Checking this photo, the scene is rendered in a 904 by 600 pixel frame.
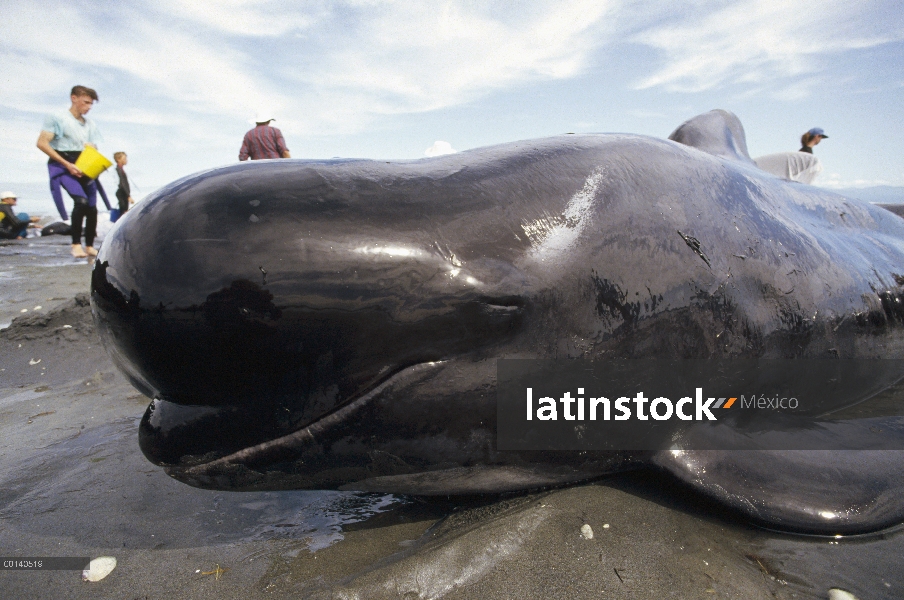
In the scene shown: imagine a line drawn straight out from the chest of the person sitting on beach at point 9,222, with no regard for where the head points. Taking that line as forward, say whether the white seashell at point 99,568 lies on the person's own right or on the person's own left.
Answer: on the person's own right

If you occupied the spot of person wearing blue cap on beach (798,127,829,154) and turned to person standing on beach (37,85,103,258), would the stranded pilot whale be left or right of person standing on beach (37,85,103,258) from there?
left

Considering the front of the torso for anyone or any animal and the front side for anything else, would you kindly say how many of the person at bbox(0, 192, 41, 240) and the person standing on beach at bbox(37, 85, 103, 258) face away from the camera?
0

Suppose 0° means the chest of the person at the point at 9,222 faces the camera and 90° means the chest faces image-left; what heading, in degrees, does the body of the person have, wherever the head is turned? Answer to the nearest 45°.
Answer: approximately 270°

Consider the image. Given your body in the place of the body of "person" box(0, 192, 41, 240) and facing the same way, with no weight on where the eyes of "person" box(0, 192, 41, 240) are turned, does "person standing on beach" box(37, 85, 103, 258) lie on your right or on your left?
on your right

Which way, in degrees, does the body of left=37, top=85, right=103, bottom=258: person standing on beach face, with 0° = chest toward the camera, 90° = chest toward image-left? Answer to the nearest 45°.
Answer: approximately 315°

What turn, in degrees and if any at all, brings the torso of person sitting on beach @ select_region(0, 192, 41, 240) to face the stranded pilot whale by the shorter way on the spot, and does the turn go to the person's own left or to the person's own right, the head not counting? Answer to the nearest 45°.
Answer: approximately 90° to the person's own right
